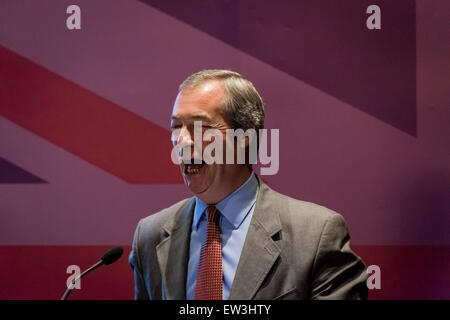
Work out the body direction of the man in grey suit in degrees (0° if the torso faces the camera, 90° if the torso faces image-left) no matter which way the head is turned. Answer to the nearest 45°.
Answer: approximately 45°

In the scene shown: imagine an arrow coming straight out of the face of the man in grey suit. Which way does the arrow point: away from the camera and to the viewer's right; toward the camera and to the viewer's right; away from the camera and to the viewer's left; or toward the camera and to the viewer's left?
toward the camera and to the viewer's left
